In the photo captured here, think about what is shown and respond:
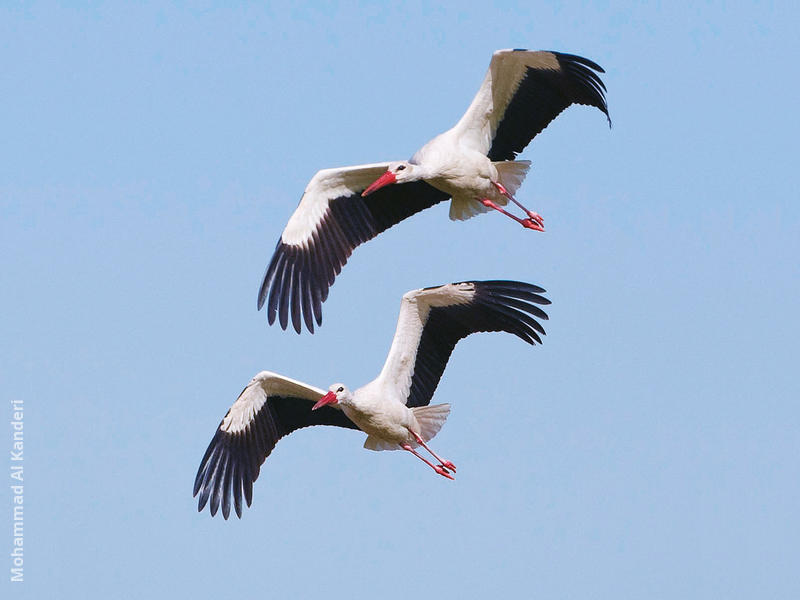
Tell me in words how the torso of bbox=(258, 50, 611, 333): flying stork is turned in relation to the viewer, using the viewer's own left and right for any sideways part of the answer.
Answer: facing the viewer and to the left of the viewer

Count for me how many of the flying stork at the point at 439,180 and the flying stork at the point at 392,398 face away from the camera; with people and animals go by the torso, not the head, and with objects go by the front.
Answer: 0

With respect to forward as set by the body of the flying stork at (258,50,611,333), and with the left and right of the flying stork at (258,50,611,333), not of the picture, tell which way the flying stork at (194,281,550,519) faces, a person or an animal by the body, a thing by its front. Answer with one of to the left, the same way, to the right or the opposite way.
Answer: the same way

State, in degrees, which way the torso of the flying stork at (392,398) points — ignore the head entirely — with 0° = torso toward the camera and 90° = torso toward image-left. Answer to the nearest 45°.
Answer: approximately 45°
